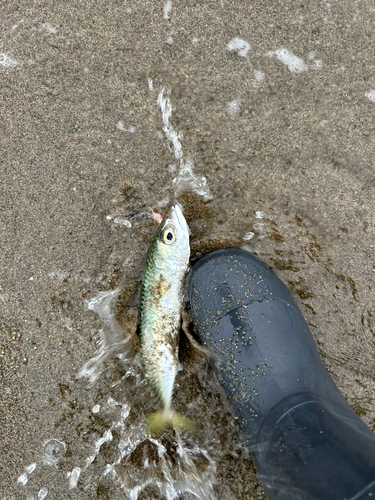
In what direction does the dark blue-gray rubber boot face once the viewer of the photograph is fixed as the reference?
facing away from the viewer and to the left of the viewer

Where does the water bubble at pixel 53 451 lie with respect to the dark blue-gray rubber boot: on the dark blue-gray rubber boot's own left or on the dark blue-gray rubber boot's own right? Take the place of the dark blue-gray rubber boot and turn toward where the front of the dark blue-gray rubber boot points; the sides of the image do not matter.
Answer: on the dark blue-gray rubber boot's own left
